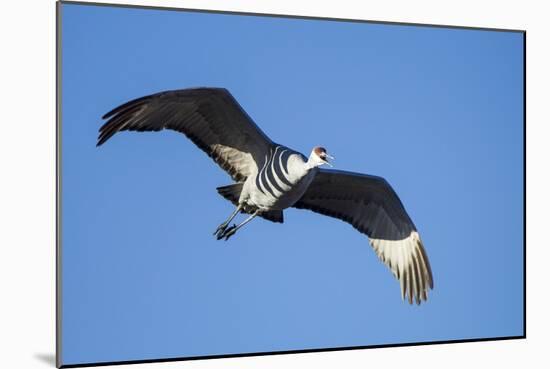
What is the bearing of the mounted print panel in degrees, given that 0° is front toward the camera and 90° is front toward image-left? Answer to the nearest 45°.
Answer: approximately 315°
